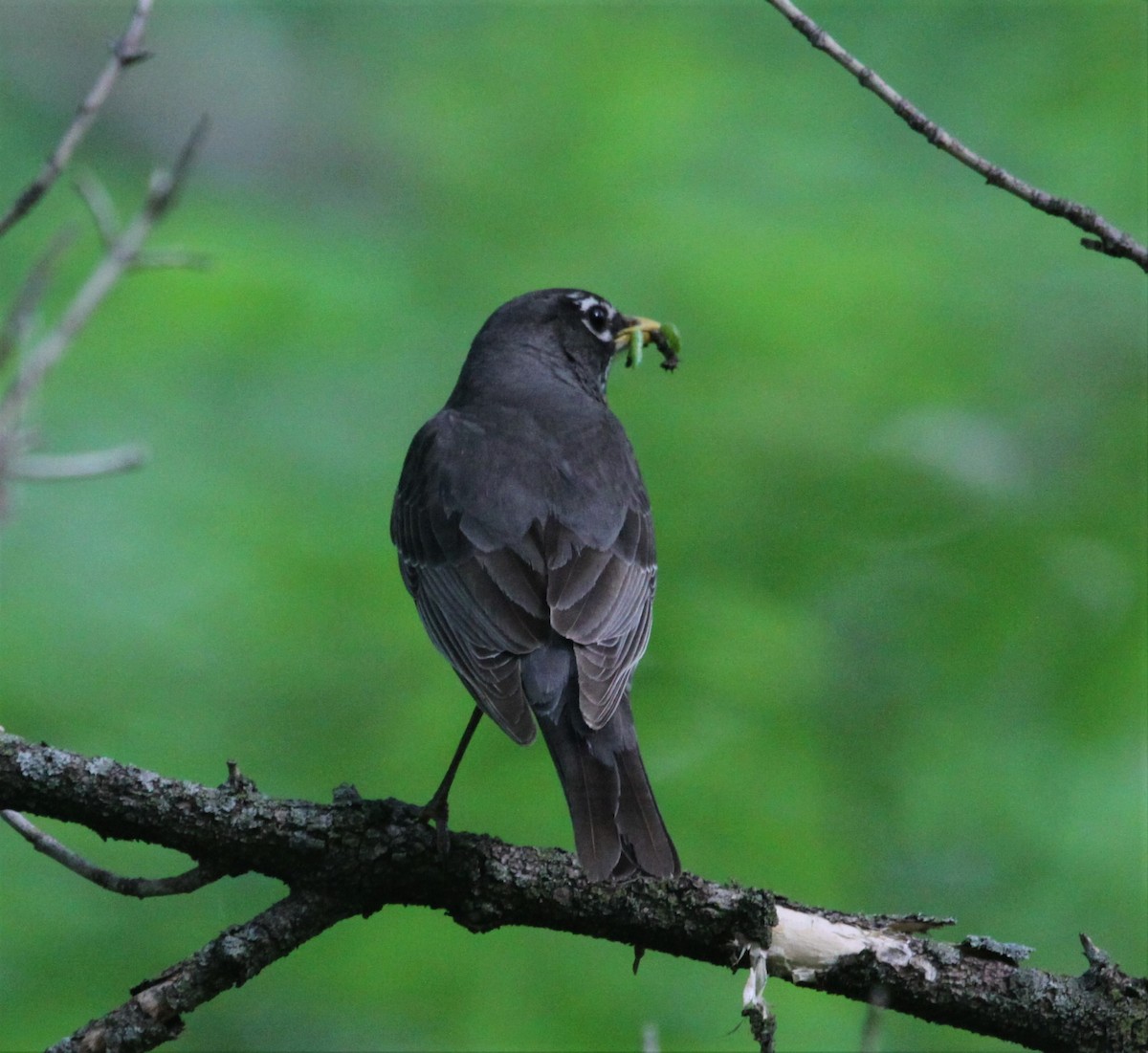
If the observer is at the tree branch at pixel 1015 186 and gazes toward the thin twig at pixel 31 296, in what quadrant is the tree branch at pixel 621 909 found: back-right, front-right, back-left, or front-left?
front-left

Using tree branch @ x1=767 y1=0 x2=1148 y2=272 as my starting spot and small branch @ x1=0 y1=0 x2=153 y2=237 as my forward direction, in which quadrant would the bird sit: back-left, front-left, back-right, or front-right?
front-left

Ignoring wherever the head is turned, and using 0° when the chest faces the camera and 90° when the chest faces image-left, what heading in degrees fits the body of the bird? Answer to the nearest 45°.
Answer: approximately 180°

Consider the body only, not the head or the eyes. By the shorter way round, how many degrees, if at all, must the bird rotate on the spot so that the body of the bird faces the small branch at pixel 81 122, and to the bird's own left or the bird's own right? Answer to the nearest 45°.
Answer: approximately 135° to the bird's own left
